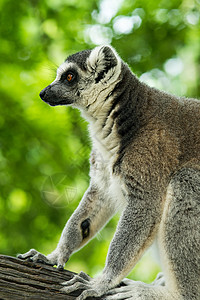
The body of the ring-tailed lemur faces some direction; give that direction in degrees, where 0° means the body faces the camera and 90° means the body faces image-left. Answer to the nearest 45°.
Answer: approximately 90°
